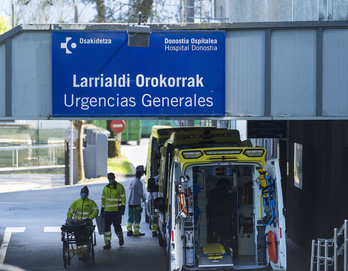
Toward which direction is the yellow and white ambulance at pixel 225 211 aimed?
away from the camera

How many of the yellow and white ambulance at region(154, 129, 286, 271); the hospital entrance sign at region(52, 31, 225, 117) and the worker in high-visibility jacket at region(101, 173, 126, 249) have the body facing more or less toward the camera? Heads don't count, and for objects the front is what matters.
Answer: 2

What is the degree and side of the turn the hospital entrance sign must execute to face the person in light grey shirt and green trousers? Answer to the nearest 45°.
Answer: approximately 180°

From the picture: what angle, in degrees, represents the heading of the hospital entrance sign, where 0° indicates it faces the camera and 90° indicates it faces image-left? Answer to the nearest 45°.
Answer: approximately 0°

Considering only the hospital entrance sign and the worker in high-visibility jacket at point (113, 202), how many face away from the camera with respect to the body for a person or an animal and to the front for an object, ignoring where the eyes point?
0

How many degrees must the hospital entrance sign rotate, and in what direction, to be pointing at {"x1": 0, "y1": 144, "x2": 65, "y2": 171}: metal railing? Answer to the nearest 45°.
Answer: approximately 180°

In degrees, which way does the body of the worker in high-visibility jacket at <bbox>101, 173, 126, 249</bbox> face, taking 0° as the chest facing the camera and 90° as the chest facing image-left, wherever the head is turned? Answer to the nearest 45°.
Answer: approximately 0°

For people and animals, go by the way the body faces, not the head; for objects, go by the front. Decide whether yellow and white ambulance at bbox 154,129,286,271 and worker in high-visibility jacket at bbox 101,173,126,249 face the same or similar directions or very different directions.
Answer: very different directions
